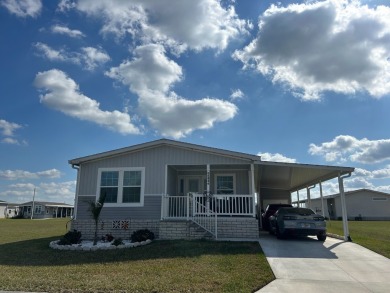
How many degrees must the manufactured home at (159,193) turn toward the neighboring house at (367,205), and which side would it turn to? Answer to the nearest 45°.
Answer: approximately 135° to its left

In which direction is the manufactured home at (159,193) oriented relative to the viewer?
toward the camera

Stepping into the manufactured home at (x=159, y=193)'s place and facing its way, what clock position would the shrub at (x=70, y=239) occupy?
The shrub is roughly at 2 o'clock from the manufactured home.

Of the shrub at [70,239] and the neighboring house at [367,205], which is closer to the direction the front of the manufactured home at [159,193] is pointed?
the shrub
